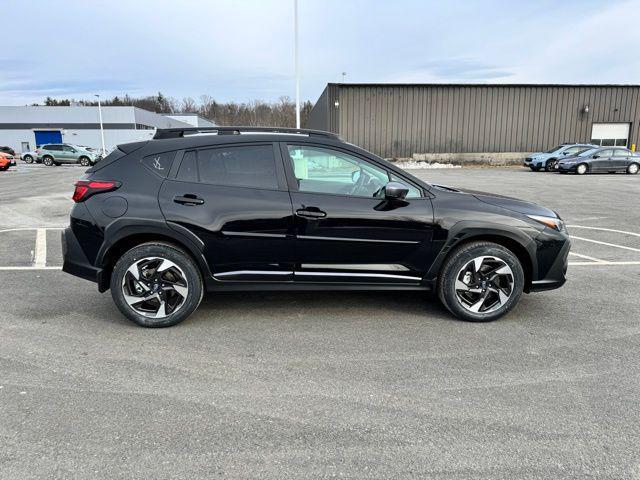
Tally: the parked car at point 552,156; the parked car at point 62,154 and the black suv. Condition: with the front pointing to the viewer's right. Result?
2

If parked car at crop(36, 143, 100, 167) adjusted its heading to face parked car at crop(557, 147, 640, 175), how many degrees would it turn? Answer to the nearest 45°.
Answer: approximately 45° to its right

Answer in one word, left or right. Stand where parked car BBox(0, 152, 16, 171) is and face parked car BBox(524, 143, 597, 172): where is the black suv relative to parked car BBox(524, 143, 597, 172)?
right

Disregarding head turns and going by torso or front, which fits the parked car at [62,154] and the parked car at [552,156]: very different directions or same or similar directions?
very different directions

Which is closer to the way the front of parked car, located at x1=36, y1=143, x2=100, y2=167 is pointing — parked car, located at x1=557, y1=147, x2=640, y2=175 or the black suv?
the parked car

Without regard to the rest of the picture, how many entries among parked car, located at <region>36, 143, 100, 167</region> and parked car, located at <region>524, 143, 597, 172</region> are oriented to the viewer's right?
1

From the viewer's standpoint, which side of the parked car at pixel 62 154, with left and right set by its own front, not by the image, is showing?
right

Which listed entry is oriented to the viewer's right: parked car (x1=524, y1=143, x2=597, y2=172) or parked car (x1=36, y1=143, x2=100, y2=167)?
parked car (x1=36, y1=143, x2=100, y2=167)

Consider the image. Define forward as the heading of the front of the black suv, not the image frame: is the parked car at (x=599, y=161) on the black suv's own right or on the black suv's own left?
on the black suv's own left

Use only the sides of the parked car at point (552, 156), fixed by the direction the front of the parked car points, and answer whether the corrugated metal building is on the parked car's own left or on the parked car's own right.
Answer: on the parked car's own right

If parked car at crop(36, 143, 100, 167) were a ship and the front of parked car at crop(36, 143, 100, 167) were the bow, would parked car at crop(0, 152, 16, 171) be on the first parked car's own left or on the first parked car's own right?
on the first parked car's own right

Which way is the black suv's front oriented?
to the viewer's right

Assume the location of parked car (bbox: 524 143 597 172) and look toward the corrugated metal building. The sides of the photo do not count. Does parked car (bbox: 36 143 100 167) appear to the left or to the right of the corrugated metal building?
left

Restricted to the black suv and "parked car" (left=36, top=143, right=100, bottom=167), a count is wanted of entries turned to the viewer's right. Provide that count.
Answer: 2

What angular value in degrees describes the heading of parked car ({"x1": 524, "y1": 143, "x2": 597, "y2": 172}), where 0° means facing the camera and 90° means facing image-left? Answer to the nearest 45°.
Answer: approximately 45°

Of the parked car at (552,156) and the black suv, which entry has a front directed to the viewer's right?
the black suv
